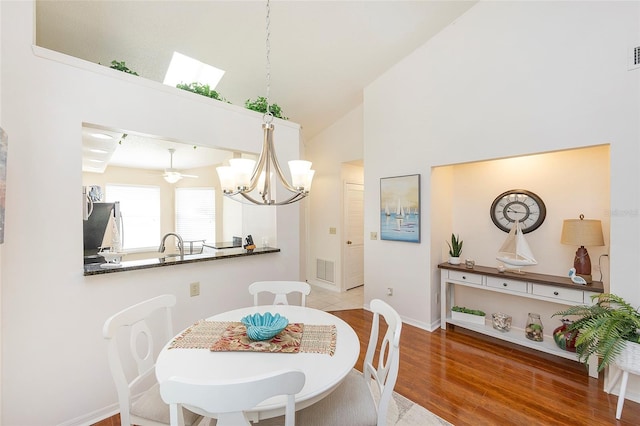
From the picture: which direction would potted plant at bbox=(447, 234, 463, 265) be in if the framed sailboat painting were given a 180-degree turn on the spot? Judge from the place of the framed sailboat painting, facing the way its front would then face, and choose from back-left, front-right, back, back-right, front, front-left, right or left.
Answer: front-right

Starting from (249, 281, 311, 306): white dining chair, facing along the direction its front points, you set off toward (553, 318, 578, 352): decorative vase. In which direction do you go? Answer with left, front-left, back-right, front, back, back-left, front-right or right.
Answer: left

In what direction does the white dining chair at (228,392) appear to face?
away from the camera

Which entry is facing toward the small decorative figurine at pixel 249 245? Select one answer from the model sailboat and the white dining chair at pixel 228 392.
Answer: the white dining chair

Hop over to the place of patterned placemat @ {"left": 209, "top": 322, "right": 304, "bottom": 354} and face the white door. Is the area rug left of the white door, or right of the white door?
right

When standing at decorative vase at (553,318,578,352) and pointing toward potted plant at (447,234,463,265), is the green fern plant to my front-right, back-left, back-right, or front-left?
back-left

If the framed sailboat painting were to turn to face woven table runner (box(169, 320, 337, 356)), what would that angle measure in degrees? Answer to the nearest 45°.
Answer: approximately 45° to its left

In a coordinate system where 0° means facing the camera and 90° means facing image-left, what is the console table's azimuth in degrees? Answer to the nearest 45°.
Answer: approximately 45°

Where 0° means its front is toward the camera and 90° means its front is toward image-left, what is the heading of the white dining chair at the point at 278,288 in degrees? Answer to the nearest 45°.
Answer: approximately 0°

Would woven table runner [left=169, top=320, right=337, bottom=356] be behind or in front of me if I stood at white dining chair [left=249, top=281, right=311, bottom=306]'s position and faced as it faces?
in front

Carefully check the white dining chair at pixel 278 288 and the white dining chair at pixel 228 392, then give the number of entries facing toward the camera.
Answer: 1
